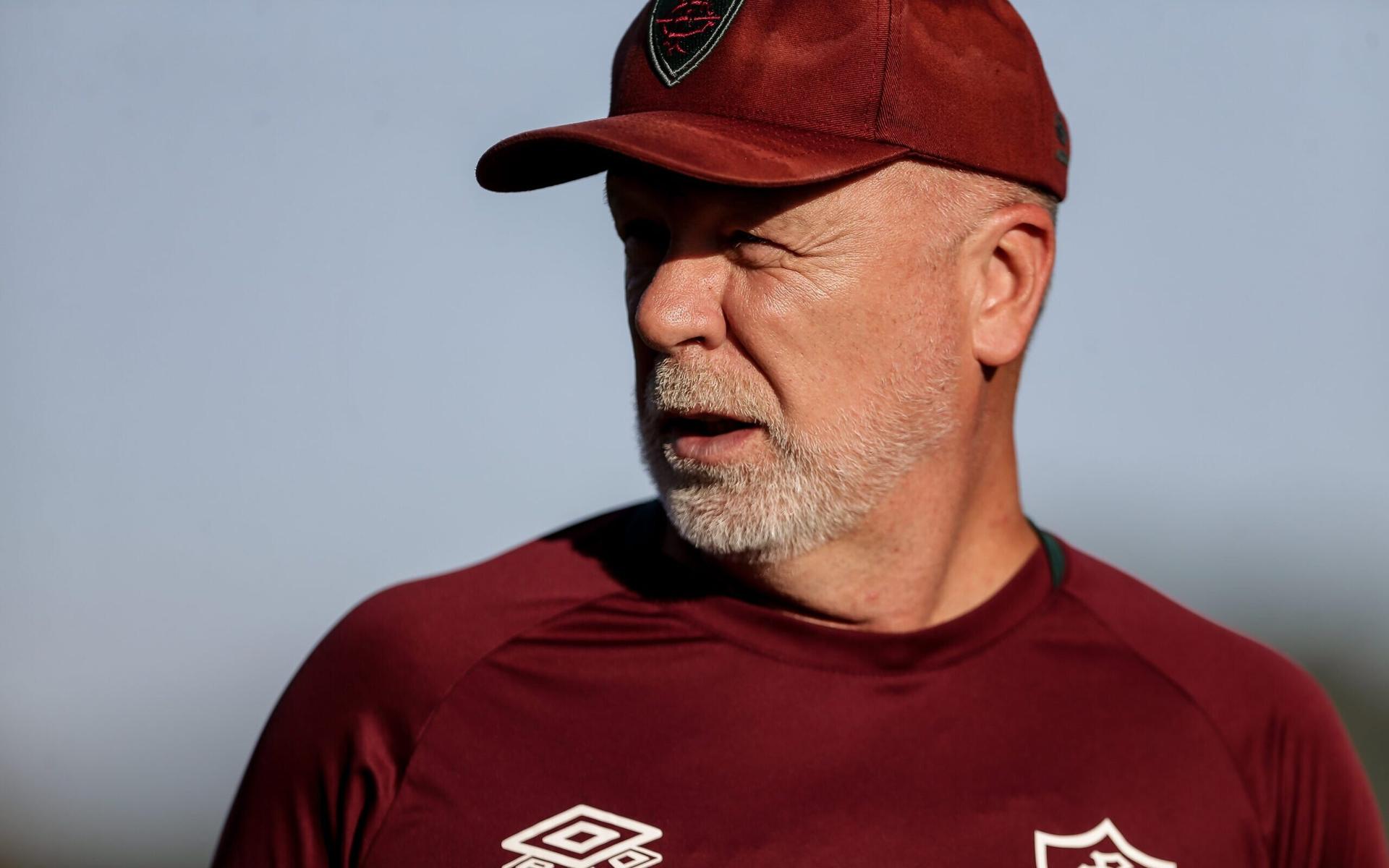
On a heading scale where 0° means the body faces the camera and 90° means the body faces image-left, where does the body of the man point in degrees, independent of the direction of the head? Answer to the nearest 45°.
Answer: approximately 0°
